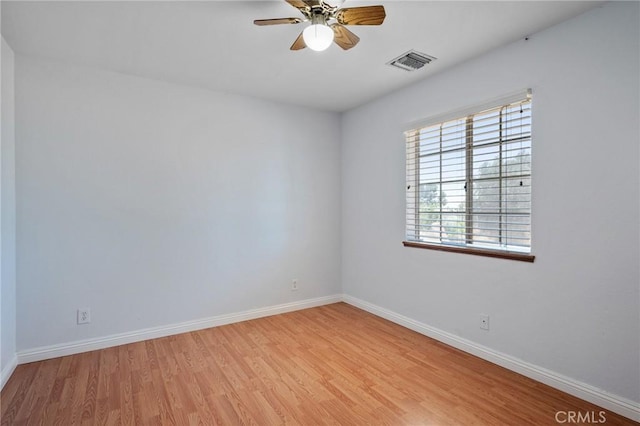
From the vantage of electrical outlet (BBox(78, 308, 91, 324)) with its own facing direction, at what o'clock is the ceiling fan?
The ceiling fan is roughly at 11 o'clock from the electrical outlet.

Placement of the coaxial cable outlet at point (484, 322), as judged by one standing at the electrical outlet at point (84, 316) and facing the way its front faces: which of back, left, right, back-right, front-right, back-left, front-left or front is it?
front-left

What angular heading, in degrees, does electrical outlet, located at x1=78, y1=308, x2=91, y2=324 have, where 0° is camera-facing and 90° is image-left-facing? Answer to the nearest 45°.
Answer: approximately 0°

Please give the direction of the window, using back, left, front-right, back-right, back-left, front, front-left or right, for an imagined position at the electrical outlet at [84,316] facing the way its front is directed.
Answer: front-left
